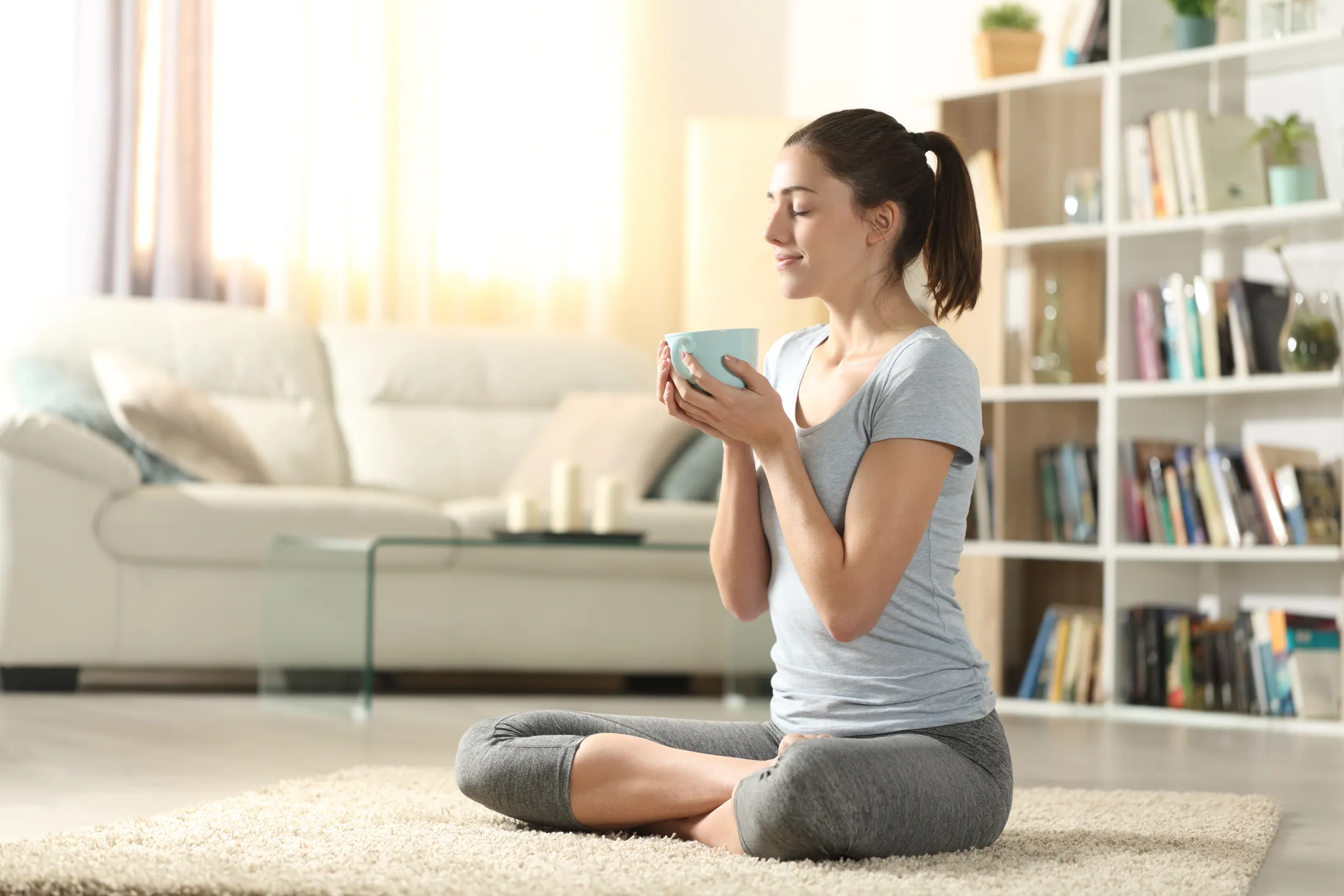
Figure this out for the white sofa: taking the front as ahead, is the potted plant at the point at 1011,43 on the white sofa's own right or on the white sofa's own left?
on the white sofa's own left

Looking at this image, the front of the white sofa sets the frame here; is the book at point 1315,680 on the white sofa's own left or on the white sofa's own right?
on the white sofa's own left

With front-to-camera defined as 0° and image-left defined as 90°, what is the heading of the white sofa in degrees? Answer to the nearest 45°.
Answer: approximately 0°

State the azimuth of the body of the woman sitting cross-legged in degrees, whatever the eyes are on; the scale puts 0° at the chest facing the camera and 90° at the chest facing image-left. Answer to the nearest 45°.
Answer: approximately 45°

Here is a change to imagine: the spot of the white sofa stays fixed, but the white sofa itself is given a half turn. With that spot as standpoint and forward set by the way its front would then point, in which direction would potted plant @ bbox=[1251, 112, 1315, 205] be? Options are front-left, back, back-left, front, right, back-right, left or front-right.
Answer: right

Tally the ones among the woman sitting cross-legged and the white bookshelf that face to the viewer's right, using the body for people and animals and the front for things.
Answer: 0

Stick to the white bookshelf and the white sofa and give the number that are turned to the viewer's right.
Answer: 0

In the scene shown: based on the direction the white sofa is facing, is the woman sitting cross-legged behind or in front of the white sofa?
in front

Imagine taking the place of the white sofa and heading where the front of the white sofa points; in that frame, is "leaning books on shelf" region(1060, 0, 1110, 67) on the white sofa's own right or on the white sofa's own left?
on the white sofa's own left

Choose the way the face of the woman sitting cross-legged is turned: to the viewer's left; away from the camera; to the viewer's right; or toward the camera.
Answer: to the viewer's left

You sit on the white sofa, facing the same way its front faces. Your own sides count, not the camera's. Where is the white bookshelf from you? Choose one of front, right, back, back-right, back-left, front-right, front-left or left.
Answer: left

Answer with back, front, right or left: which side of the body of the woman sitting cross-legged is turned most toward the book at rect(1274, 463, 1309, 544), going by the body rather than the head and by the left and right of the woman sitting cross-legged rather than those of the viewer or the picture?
back
